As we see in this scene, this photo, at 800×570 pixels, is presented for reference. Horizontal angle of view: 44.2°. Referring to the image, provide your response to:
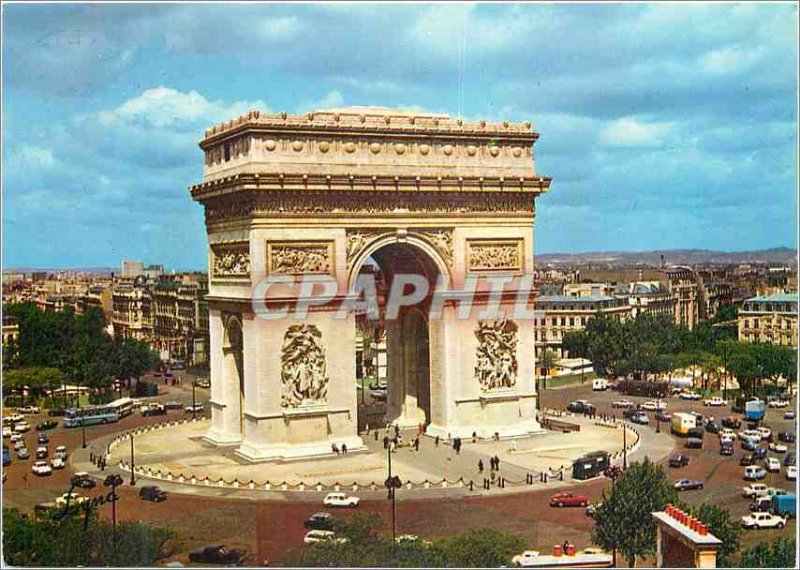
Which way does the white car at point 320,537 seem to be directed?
to the viewer's right

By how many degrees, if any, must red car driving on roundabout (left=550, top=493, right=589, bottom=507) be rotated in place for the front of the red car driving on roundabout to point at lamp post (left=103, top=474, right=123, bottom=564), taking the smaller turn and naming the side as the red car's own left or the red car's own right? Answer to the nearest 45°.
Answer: approximately 180°

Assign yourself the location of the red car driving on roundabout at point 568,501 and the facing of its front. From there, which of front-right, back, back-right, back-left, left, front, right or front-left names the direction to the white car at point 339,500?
back

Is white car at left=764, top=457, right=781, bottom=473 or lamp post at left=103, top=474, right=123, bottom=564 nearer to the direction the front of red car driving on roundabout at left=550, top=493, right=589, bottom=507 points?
the white car

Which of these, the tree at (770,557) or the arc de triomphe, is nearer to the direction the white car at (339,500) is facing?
the tree

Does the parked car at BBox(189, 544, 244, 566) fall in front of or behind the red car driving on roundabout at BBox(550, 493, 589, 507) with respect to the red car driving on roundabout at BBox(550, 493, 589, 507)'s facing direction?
behind

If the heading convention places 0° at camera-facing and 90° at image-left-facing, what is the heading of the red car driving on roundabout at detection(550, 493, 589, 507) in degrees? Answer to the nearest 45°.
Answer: approximately 270°

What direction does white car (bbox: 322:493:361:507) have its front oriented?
to the viewer's right
